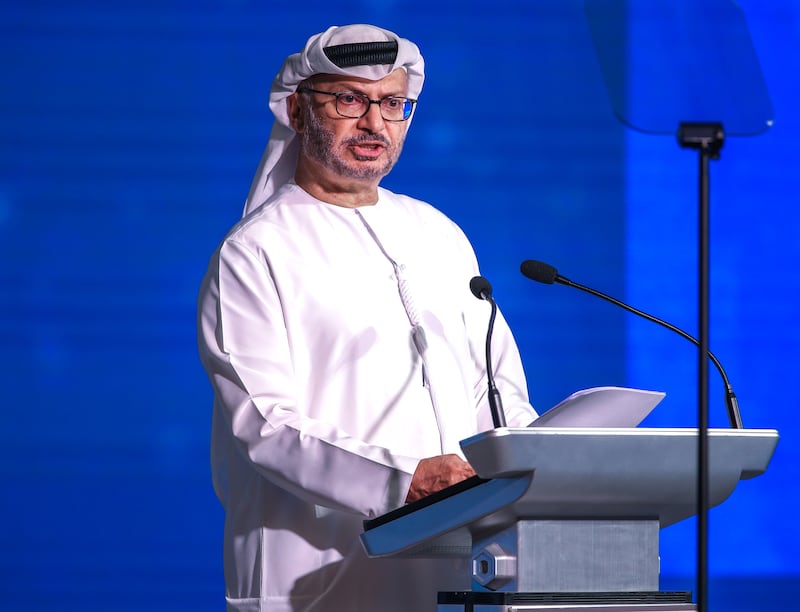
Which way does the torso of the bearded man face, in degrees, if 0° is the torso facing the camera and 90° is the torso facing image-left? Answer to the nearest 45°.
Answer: approximately 315°

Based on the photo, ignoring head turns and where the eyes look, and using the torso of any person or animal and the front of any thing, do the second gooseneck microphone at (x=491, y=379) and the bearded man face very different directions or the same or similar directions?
very different directions

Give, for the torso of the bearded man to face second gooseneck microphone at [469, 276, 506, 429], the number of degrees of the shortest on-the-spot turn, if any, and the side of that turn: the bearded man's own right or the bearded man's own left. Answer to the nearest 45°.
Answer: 0° — they already face it

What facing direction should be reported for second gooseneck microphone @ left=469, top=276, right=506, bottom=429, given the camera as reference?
facing away from the viewer and to the left of the viewer
